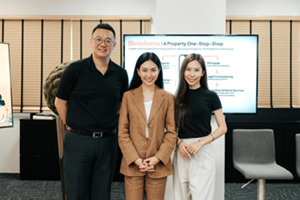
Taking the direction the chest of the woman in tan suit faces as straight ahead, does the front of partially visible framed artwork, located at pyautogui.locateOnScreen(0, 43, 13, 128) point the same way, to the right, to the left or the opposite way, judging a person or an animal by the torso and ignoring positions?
the same way

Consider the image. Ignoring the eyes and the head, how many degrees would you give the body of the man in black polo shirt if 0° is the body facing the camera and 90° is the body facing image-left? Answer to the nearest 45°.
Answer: approximately 0°

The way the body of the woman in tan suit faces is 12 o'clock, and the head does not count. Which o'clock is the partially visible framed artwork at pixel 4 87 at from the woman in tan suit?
The partially visible framed artwork is roughly at 4 o'clock from the woman in tan suit.

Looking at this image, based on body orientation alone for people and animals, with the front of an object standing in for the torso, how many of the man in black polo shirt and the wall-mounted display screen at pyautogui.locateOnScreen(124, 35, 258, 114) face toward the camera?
2

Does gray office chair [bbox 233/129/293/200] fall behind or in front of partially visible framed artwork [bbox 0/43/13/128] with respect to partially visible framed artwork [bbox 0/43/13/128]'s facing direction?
in front

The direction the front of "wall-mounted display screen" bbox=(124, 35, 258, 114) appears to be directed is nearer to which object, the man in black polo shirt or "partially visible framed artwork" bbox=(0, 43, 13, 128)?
the man in black polo shirt

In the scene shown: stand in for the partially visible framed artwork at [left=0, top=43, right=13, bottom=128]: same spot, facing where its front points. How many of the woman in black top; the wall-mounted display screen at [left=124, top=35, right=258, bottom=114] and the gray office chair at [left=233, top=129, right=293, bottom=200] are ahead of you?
3
